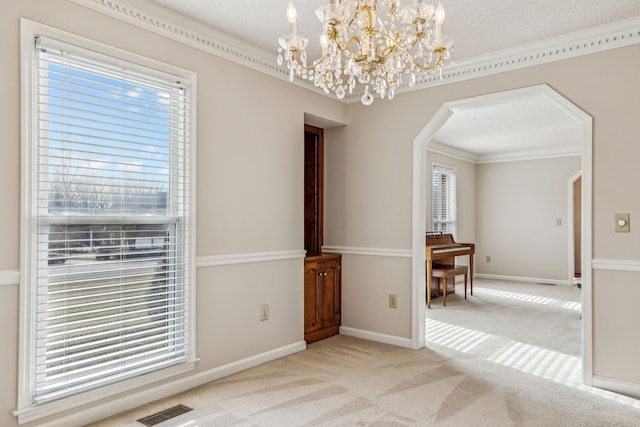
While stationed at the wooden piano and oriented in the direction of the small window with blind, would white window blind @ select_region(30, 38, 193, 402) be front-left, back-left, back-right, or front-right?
back-left

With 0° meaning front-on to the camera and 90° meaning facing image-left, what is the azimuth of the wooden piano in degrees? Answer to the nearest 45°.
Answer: approximately 315°

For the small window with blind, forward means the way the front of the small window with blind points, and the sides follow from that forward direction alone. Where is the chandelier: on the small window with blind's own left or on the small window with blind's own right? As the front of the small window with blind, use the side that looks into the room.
on the small window with blind's own right

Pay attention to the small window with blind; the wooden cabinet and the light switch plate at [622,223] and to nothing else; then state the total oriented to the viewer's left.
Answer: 0

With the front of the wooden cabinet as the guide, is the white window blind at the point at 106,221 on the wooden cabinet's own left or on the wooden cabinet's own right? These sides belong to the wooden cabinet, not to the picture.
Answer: on the wooden cabinet's own right

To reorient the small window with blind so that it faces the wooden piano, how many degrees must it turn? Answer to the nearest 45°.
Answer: approximately 45° to its right

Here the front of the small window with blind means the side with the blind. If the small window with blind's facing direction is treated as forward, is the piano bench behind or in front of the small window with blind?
in front

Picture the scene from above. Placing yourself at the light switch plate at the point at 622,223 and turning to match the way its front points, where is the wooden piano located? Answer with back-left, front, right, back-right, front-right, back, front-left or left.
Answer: back-right

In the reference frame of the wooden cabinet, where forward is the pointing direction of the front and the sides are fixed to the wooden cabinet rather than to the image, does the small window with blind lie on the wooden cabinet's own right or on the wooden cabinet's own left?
on the wooden cabinet's own left

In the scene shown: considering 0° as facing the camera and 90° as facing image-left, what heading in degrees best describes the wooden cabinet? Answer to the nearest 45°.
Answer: approximately 315°

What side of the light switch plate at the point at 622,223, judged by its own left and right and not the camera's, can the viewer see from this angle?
front

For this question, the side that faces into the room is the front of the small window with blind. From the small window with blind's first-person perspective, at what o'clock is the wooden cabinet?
The wooden cabinet is roughly at 2 o'clock from the small window with blind.

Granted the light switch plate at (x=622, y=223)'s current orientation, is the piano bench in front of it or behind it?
behind

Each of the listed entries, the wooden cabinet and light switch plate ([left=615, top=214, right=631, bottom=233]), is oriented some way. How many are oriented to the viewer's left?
0
